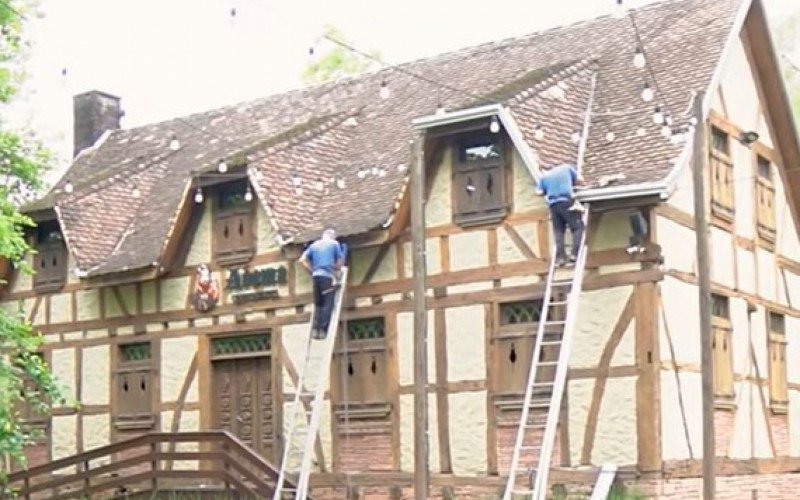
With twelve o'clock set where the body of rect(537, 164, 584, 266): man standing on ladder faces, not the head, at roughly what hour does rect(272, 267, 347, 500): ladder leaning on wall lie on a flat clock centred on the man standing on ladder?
The ladder leaning on wall is roughly at 10 o'clock from the man standing on ladder.

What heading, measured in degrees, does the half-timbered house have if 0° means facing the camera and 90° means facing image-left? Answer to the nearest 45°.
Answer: approximately 45°

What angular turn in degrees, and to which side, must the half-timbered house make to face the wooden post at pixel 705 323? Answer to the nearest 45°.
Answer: approximately 90° to its left

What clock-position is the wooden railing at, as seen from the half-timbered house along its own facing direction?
The wooden railing is roughly at 2 o'clock from the half-timbered house.

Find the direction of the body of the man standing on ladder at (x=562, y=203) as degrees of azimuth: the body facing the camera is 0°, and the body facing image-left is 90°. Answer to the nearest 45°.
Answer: approximately 180°

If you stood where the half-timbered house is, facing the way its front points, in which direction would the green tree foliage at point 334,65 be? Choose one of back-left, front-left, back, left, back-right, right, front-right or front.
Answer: back-right
